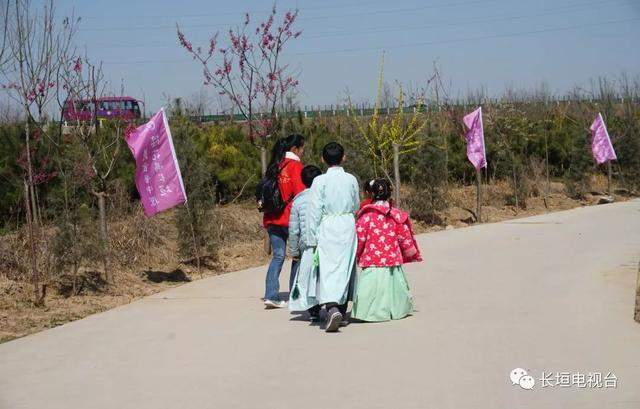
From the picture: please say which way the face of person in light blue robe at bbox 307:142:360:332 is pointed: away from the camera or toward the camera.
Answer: away from the camera

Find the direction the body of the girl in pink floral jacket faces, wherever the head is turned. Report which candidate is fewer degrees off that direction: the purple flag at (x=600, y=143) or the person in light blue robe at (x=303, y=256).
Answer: the purple flag

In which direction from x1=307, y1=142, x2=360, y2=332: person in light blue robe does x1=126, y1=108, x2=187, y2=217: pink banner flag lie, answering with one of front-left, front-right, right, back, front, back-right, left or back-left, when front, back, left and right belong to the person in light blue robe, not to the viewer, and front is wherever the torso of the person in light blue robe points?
front-left

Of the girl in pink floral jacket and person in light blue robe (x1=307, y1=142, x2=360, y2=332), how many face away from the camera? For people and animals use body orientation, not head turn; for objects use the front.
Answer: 2

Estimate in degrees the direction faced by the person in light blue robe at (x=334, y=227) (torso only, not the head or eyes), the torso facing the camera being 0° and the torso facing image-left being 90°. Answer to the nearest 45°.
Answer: approximately 180°

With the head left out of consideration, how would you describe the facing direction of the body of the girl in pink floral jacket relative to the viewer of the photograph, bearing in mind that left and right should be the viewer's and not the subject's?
facing away from the viewer
